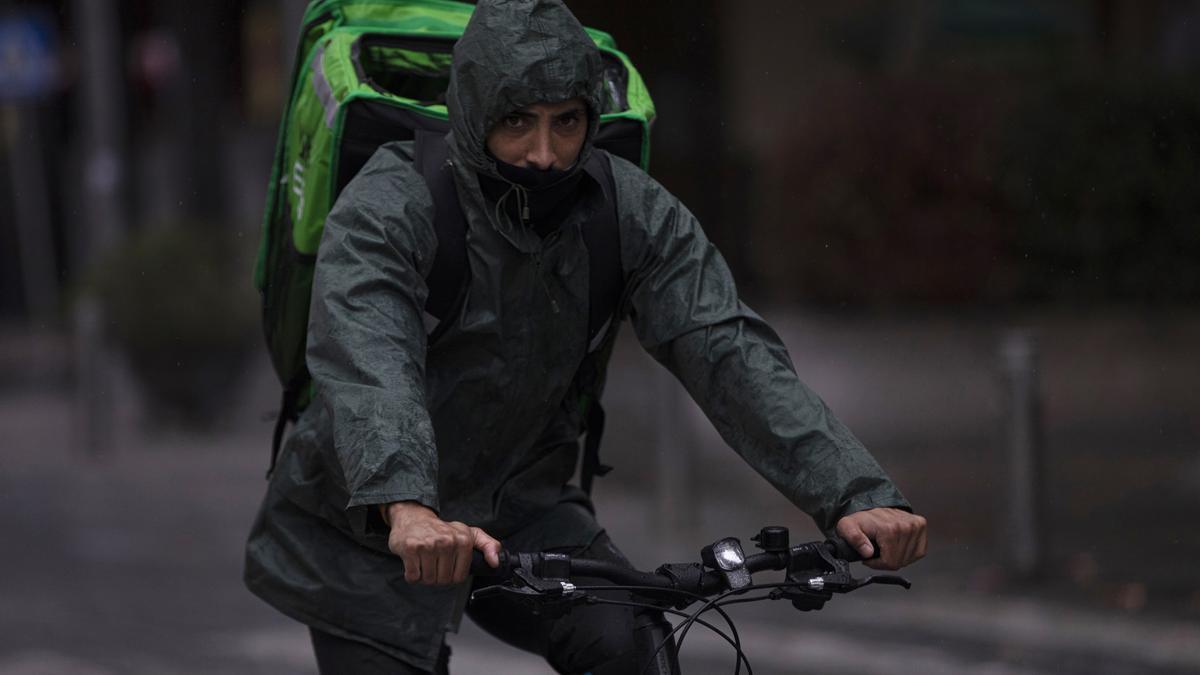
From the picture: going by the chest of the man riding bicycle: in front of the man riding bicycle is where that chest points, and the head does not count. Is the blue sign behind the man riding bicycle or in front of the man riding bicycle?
behind

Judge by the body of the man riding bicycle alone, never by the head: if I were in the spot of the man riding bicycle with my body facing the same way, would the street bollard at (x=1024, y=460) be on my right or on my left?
on my left

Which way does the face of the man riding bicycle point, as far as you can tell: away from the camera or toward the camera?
toward the camera

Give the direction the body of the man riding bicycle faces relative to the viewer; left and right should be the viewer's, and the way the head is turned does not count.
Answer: facing the viewer and to the right of the viewer
